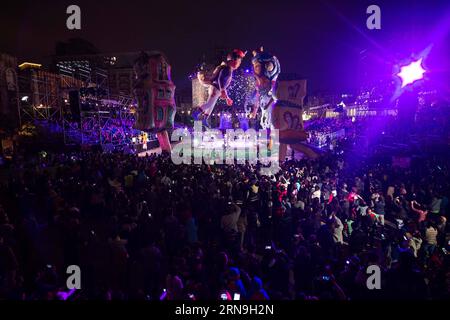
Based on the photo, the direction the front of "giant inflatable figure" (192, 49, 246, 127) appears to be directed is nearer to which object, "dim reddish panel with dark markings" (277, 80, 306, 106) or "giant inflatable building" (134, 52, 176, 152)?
the dim reddish panel with dark markings

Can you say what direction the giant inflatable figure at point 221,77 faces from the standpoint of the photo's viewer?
facing to the right of the viewer

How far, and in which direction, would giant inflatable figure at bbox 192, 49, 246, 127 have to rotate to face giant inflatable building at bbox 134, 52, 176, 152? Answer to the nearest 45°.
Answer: approximately 135° to its right

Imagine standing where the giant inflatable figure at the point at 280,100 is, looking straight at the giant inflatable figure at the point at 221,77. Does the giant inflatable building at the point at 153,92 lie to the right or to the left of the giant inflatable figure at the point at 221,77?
left

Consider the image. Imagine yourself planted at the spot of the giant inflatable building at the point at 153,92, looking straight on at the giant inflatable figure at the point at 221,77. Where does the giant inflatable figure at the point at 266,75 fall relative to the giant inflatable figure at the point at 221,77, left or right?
right

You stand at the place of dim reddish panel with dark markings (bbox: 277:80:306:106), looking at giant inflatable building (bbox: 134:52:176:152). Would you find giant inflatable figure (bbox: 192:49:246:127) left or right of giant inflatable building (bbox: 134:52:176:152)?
right
